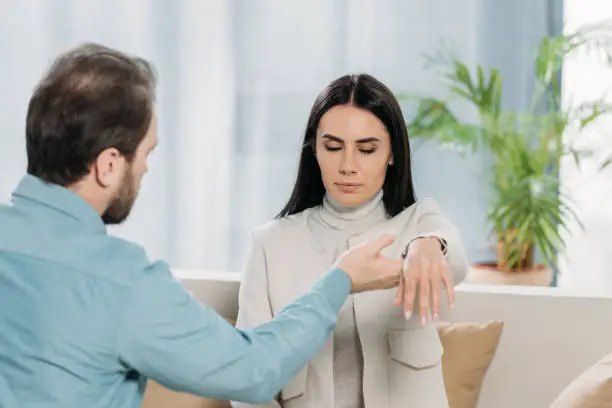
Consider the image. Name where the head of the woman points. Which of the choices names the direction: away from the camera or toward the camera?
toward the camera

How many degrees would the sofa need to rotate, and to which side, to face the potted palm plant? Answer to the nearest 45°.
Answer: approximately 180°

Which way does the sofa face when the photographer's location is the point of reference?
facing the viewer

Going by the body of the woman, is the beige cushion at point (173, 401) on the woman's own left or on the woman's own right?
on the woman's own right

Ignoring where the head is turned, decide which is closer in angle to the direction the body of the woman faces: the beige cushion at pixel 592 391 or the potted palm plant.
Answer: the beige cushion
